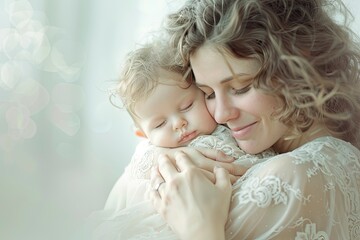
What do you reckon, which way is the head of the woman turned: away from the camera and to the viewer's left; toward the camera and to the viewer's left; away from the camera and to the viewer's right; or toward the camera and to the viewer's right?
toward the camera and to the viewer's left

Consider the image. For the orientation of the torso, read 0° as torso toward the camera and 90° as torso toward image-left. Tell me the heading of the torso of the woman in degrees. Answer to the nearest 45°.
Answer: approximately 90°

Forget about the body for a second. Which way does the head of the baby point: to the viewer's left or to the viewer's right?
to the viewer's right
